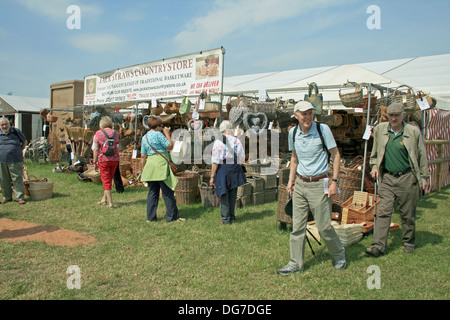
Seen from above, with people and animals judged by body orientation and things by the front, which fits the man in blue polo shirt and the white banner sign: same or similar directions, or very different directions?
same or similar directions

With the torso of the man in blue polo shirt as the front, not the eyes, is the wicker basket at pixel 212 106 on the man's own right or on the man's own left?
on the man's own right

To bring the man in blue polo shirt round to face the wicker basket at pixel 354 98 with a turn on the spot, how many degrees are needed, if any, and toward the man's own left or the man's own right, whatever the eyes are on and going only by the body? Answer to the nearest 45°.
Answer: approximately 135° to the man's own right

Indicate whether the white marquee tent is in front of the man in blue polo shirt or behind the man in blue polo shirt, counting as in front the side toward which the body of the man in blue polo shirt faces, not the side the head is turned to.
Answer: behind

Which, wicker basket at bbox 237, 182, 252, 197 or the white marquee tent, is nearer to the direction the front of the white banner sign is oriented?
the wicker basket

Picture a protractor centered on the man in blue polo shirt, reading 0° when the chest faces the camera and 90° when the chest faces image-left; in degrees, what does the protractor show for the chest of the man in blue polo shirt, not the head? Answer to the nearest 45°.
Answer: approximately 45°

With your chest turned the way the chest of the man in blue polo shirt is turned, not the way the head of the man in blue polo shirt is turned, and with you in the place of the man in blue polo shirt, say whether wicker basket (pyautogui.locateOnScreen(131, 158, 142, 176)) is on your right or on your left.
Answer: on your right

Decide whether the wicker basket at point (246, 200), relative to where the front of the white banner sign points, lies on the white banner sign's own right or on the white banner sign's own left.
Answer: on the white banner sign's own left

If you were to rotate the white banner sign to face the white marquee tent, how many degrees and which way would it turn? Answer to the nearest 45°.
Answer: approximately 135° to its left

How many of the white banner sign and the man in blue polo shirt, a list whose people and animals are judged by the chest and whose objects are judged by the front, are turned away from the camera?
0

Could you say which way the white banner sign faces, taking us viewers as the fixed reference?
facing the viewer and to the left of the viewer

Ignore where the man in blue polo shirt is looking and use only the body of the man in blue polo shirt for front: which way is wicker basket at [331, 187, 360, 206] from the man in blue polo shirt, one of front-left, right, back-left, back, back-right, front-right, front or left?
back-right

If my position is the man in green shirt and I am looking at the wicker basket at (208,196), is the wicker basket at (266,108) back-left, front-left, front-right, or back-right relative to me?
front-right

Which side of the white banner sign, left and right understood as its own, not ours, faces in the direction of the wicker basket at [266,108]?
left
